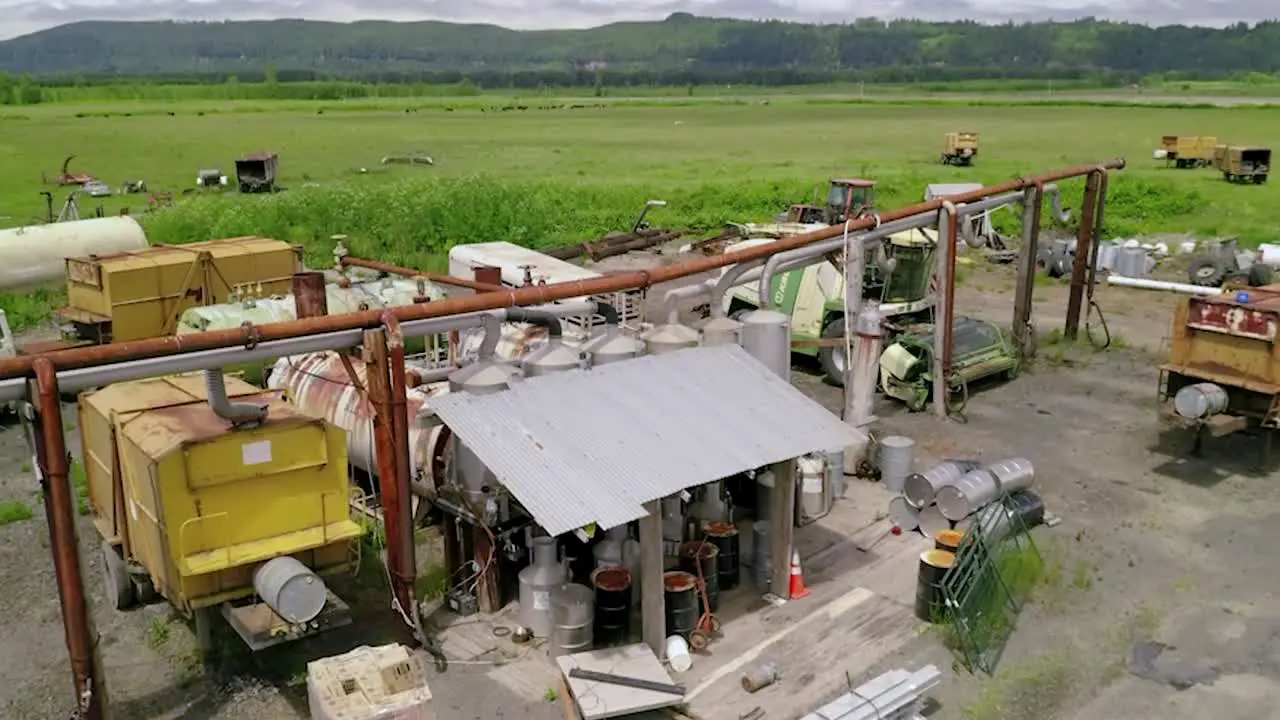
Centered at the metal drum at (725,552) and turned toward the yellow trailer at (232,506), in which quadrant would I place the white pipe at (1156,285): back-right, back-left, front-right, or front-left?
back-right

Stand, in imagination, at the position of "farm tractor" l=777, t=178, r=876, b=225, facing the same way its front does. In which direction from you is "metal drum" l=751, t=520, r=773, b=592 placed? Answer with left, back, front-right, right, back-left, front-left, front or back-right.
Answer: left

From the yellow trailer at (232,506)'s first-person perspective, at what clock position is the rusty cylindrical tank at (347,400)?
The rusty cylindrical tank is roughly at 8 o'clock from the yellow trailer.

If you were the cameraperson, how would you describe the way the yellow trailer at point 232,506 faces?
facing the viewer and to the right of the viewer

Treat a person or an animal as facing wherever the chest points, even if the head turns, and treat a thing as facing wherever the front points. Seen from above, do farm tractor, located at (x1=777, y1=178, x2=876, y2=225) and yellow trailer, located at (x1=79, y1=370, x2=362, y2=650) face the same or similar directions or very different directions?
very different directions

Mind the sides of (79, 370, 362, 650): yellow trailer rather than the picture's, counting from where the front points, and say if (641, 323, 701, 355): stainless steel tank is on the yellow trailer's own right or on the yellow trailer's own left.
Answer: on the yellow trailer's own left

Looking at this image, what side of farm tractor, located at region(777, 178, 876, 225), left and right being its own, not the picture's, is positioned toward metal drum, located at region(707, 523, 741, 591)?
left

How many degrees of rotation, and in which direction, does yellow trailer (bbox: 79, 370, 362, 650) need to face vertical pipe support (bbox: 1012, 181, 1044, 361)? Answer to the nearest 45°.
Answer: approximately 90° to its left

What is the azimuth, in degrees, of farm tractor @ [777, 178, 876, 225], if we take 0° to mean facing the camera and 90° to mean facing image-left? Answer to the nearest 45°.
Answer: approximately 90°
